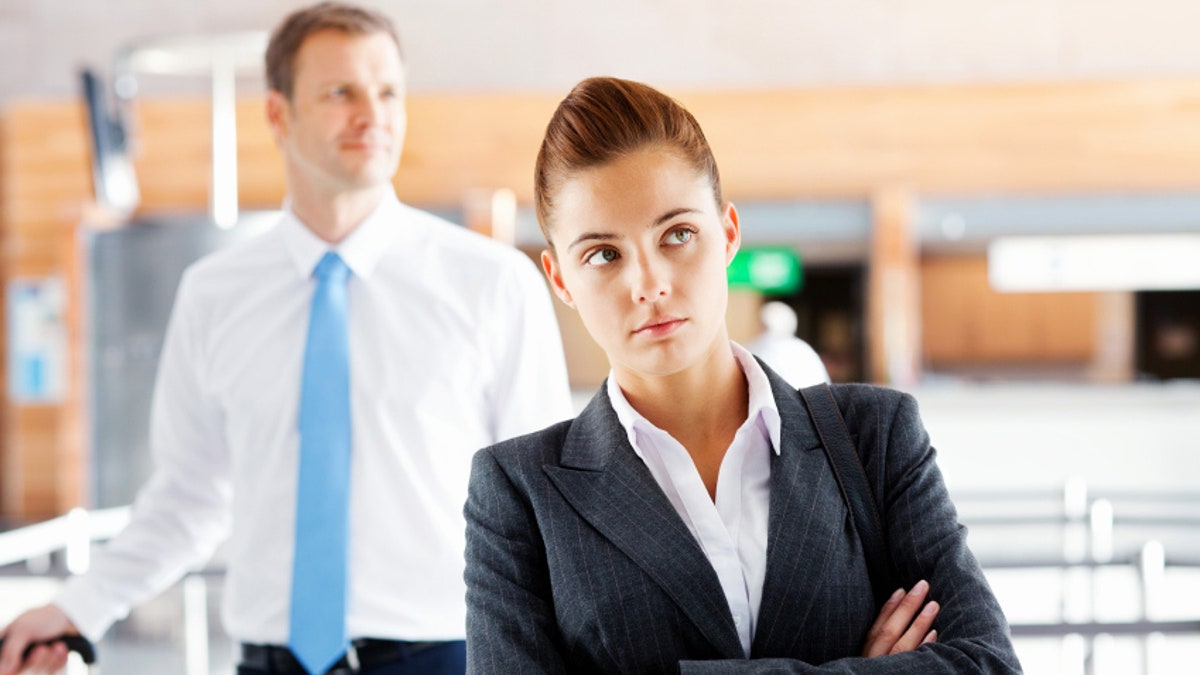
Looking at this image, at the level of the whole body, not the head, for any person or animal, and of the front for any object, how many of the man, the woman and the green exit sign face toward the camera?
3

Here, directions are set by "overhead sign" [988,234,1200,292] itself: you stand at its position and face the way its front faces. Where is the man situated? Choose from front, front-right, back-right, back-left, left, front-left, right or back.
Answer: front

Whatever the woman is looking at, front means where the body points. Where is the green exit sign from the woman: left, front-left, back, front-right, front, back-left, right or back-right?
back

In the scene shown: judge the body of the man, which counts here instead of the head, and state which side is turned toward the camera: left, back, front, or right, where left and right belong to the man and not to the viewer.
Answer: front

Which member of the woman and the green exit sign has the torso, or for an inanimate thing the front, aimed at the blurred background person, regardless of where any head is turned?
the green exit sign

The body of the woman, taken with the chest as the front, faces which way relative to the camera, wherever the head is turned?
toward the camera

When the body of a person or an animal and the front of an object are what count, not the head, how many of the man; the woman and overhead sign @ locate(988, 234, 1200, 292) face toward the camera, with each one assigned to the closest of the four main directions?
3

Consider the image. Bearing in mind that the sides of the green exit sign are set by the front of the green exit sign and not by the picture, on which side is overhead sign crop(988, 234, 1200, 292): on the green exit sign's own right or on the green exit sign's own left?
on the green exit sign's own left

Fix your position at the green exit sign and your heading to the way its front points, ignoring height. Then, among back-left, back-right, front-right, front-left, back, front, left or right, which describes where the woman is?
front

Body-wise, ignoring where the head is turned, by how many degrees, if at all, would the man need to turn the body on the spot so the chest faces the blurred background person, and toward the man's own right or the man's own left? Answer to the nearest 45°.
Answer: approximately 135° to the man's own left

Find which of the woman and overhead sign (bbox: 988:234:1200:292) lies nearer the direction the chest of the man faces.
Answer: the woman

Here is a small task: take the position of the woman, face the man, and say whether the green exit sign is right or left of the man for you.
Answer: right

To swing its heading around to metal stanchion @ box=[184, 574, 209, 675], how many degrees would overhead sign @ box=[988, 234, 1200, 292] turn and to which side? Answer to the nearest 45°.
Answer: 0° — it already faces it
